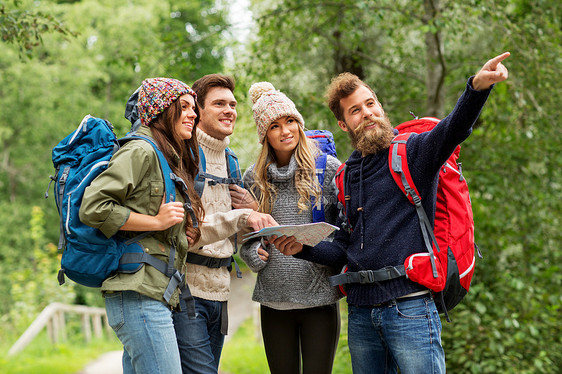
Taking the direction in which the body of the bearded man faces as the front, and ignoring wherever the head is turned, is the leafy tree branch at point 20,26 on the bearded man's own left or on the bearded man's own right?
on the bearded man's own right

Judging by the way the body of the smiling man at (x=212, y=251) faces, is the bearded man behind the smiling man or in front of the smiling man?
in front

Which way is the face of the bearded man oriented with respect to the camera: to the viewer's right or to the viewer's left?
to the viewer's right

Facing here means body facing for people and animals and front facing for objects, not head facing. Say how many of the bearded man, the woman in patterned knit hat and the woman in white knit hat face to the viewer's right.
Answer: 1

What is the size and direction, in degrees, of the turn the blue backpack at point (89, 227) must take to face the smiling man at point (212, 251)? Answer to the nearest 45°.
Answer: approximately 135° to its right

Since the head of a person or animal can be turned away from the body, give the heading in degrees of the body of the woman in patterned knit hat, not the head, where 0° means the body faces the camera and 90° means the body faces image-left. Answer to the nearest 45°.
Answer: approximately 270°

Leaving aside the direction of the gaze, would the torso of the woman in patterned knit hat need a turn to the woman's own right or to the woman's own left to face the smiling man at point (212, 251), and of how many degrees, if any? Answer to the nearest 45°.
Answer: approximately 45° to the woman's own left

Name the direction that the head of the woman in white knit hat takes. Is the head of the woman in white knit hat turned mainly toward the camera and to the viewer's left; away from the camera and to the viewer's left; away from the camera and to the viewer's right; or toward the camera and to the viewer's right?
toward the camera and to the viewer's right

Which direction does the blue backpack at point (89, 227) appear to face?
to the viewer's left

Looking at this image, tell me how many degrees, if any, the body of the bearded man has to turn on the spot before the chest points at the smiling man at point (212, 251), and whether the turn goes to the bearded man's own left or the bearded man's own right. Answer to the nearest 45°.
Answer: approximately 45° to the bearded man's own right

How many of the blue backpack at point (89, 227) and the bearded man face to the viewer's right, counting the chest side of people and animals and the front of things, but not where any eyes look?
0

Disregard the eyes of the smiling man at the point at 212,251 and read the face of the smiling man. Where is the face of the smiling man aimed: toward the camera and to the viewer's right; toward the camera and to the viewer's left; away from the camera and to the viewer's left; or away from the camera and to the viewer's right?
toward the camera and to the viewer's right

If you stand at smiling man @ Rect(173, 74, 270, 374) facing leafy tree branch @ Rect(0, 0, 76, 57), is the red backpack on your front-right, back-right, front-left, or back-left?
back-right

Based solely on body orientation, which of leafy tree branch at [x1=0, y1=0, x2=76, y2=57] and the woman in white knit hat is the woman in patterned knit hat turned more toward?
the woman in white knit hat
